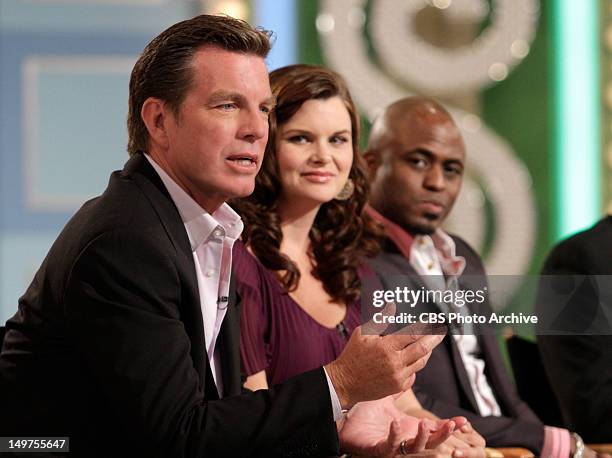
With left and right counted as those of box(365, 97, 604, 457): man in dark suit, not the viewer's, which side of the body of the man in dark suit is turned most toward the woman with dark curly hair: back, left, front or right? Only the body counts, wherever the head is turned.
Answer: right

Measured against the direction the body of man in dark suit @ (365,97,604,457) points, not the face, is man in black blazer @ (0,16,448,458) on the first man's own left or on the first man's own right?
on the first man's own right

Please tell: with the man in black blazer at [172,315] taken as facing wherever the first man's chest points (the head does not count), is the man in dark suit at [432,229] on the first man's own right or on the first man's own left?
on the first man's own left

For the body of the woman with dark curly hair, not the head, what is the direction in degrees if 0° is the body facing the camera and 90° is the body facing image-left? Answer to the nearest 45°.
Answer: approximately 315°

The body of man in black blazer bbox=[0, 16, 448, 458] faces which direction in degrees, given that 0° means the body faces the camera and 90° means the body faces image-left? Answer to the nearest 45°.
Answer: approximately 315°

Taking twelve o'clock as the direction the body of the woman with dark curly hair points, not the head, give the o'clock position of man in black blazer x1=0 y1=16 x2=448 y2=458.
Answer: The man in black blazer is roughly at 2 o'clock from the woman with dark curly hair.

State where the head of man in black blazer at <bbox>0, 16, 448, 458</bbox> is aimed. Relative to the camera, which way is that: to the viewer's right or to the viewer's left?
to the viewer's right
